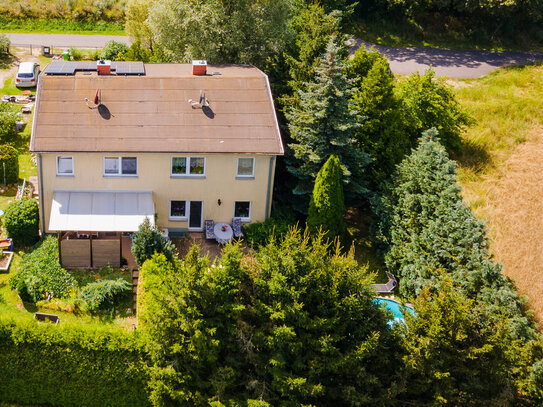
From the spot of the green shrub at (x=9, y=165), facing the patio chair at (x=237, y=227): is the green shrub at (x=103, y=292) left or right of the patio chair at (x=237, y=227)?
right

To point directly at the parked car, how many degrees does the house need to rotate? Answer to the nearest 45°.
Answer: approximately 135° to its right

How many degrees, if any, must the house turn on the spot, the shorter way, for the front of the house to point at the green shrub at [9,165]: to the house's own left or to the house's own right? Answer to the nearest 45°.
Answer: approximately 135° to the house's own right

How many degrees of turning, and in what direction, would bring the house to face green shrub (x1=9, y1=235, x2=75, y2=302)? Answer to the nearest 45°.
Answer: approximately 45° to its right

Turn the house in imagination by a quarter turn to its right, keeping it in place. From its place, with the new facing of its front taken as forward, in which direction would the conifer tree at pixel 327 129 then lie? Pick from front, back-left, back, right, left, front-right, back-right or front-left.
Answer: back

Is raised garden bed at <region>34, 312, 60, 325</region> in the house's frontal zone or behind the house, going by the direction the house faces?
frontal zone

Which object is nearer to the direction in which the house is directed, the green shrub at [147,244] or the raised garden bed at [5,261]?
the green shrub

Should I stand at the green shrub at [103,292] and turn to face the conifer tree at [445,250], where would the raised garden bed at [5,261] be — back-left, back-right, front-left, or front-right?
back-left

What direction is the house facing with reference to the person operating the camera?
facing away from the viewer

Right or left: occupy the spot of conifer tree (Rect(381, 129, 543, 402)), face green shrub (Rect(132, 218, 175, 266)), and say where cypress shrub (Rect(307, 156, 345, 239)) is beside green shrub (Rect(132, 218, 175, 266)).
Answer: right
